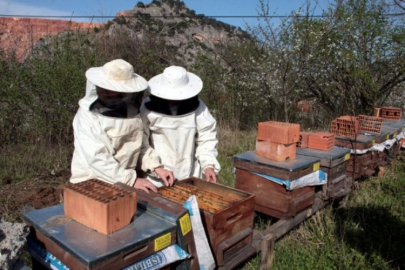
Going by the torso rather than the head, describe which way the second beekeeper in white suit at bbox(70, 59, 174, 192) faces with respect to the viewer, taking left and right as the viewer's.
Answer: facing the viewer and to the right of the viewer

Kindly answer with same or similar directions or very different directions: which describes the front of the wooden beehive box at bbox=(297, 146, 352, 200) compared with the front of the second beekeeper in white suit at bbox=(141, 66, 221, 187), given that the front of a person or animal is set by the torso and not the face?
same or similar directions

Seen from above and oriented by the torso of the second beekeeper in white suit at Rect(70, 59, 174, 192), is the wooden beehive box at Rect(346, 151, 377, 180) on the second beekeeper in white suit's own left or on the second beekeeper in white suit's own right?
on the second beekeeper in white suit's own left

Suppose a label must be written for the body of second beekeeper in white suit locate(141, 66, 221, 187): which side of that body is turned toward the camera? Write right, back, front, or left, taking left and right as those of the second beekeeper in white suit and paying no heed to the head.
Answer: front

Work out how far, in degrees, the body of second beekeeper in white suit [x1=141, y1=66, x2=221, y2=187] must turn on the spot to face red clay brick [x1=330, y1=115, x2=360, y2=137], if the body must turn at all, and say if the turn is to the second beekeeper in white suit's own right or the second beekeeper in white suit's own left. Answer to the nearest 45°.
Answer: approximately 135° to the second beekeeper in white suit's own left

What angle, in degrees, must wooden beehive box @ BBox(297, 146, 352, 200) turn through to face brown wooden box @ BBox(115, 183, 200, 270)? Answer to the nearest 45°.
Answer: approximately 45° to its right

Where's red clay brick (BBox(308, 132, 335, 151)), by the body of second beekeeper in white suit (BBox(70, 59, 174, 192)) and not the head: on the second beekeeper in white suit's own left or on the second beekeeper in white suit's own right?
on the second beekeeper in white suit's own left
